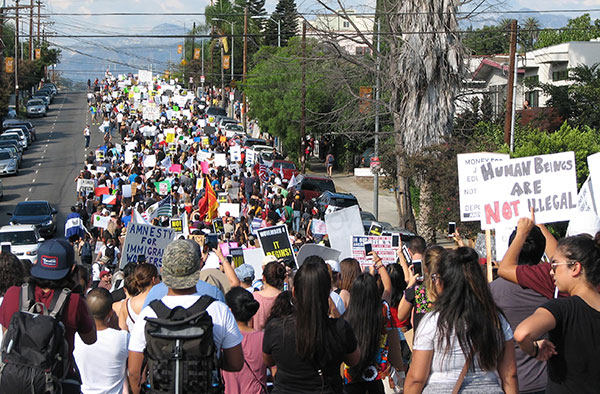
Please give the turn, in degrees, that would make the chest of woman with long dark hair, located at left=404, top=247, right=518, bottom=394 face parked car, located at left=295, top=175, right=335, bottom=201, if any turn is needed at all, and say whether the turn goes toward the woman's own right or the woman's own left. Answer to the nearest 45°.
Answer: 0° — they already face it

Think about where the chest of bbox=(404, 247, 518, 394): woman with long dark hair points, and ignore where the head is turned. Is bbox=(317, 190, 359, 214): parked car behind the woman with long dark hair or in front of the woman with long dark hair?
in front

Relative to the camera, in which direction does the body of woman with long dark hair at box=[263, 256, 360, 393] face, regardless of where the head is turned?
away from the camera

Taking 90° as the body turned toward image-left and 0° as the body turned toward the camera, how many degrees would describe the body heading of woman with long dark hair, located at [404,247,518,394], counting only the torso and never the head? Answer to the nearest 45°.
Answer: approximately 180°

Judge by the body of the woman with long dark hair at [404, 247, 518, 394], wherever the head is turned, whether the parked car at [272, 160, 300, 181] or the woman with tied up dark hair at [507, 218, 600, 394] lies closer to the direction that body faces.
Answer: the parked car

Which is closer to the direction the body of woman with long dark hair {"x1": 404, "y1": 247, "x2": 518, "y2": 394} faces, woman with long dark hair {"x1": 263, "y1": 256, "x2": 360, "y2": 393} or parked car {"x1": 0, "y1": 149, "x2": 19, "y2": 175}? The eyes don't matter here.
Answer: the parked car

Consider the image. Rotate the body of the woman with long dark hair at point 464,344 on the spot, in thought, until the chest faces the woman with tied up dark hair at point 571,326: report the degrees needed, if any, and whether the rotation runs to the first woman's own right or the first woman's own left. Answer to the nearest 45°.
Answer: approximately 90° to the first woman's own right

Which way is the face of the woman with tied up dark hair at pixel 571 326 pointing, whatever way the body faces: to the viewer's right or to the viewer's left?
to the viewer's left

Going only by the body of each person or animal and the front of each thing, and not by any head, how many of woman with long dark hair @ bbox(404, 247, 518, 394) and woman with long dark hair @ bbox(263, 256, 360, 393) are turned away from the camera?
2

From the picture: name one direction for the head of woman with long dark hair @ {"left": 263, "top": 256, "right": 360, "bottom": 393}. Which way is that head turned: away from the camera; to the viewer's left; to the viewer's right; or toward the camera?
away from the camera
